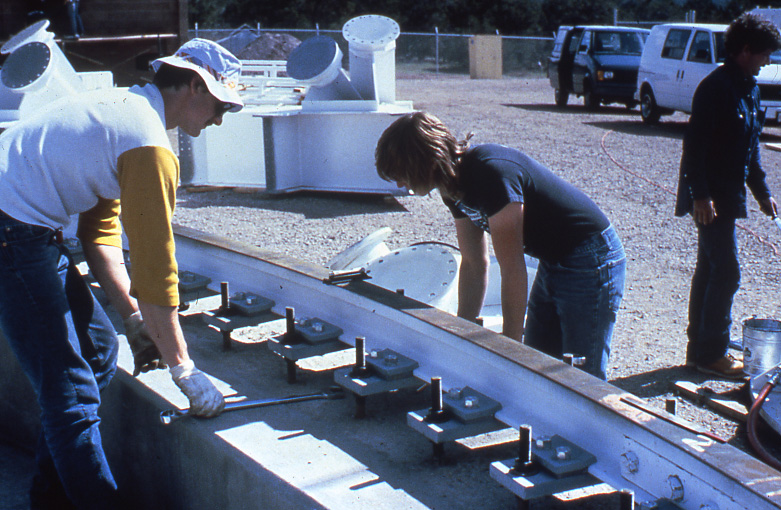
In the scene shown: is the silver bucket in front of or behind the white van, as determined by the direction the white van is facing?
in front

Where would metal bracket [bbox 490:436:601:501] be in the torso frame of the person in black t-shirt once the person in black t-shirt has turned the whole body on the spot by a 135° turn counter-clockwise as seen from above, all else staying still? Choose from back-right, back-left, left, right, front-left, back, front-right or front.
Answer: right

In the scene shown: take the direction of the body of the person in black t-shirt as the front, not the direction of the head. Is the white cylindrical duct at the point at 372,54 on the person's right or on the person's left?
on the person's right

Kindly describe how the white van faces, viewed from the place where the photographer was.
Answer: facing the viewer and to the right of the viewer

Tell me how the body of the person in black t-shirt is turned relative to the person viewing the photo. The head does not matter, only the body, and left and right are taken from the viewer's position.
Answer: facing the viewer and to the left of the viewer

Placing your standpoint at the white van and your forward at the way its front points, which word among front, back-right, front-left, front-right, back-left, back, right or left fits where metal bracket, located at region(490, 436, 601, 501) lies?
front-right

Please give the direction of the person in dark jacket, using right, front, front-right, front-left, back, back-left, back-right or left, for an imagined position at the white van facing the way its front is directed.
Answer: front-right

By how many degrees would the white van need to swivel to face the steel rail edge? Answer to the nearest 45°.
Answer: approximately 45° to its right

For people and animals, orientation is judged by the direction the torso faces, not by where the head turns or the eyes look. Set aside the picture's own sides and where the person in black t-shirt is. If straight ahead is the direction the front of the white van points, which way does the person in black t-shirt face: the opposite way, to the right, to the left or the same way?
to the right

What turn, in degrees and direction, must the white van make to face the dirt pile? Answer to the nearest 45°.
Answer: approximately 180°

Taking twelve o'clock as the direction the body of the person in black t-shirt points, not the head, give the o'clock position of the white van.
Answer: The white van is roughly at 5 o'clock from the person in black t-shirt.

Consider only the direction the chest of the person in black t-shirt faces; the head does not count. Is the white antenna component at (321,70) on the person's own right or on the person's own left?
on the person's own right

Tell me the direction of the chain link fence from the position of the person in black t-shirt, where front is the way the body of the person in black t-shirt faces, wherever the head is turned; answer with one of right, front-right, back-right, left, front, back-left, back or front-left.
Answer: back-right
